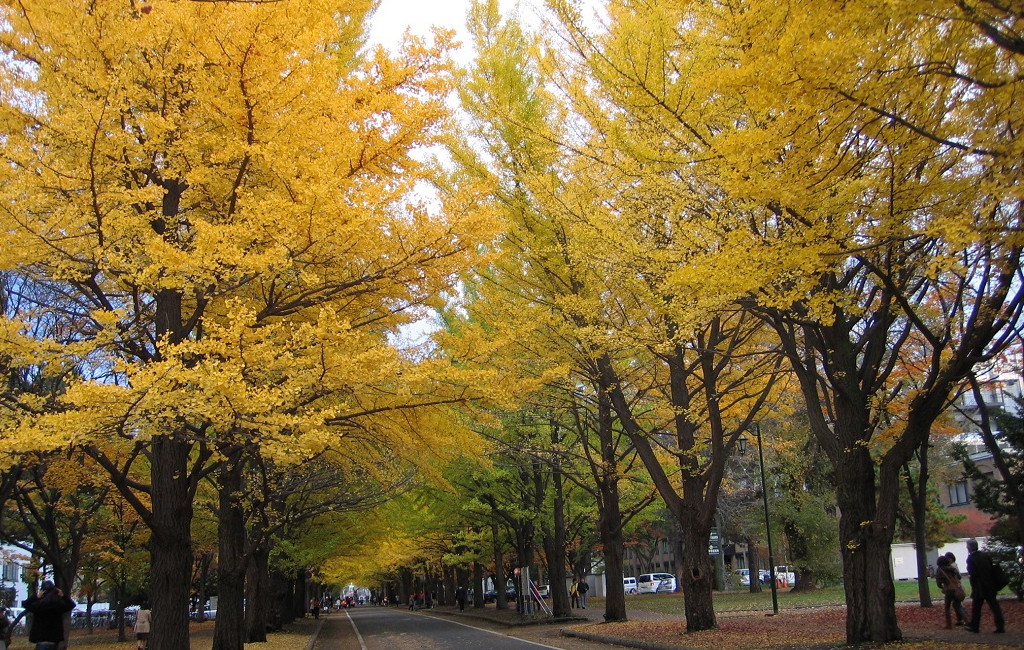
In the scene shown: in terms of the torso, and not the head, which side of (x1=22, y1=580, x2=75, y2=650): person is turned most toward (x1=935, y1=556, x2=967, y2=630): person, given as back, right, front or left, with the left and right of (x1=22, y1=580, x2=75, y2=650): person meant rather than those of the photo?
right

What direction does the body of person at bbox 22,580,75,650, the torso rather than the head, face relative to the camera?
away from the camera

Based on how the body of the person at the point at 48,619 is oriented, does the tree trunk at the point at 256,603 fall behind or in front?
in front

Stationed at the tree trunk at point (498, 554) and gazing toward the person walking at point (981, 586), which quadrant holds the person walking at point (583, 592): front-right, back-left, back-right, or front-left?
back-left

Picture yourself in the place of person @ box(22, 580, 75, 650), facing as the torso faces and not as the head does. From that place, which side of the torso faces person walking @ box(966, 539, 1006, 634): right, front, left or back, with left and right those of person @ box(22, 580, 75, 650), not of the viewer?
right
